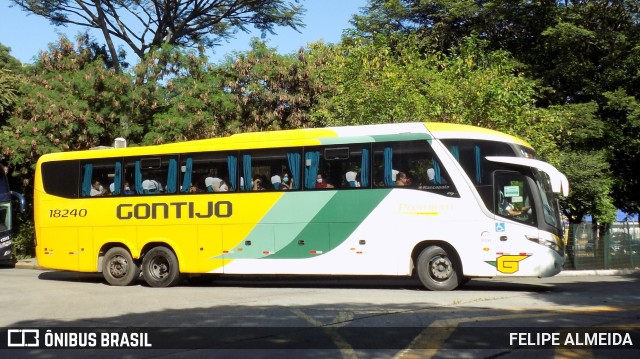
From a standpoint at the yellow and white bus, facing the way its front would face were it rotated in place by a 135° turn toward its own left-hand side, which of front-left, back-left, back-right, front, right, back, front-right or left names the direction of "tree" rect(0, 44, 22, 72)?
front

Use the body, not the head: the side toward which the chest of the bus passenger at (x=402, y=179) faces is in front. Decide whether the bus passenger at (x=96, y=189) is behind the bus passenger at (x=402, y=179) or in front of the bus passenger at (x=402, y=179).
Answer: behind

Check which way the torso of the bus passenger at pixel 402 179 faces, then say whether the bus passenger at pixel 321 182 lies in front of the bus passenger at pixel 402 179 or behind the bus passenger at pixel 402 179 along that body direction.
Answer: behind

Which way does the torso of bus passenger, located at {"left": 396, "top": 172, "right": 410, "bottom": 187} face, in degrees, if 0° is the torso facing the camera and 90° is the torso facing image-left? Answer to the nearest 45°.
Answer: approximately 270°

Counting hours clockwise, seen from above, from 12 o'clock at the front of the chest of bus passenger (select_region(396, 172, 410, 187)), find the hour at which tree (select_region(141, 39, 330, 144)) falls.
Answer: The tree is roughly at 8 o'clock from the bus passenger.

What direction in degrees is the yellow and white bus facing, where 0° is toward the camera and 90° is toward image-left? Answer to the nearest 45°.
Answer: approximately 270°

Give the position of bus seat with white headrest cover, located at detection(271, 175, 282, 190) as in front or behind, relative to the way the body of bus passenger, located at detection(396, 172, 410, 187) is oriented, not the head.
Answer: behind

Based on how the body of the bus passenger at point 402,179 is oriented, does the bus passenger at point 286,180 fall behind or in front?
behind

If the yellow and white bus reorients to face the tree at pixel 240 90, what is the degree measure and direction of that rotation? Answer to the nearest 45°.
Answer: approximately 90° to its left

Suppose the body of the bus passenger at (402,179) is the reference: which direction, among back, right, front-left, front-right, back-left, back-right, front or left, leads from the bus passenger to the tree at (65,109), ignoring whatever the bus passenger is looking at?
back-left

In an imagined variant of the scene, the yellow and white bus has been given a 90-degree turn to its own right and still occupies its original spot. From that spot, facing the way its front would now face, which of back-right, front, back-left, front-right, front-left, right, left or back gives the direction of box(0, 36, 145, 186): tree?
back-right

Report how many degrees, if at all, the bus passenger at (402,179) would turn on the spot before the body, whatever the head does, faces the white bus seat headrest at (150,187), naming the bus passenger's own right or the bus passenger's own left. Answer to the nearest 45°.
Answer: approximately 180°
